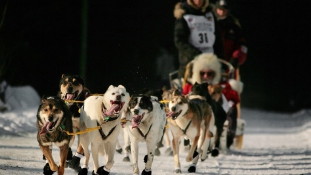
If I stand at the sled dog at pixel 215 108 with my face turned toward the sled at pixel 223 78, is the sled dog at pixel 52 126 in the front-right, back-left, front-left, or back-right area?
back-left

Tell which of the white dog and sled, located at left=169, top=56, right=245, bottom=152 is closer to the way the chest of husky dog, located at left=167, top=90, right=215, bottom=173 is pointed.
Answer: the white dog

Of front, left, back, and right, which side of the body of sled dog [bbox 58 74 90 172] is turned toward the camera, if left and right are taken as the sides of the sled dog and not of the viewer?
front

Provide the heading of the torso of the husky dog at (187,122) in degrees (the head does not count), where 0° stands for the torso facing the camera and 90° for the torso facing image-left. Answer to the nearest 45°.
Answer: approximately 45°

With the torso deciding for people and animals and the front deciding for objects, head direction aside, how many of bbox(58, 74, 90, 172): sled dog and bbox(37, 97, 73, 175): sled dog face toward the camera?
2

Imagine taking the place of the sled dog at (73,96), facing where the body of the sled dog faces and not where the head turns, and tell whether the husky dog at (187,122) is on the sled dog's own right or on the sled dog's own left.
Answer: on the sled dog's own left

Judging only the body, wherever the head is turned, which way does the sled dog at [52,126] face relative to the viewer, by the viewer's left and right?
facing the viewer

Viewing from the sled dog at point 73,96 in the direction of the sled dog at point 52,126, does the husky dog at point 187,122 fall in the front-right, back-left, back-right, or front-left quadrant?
back-left

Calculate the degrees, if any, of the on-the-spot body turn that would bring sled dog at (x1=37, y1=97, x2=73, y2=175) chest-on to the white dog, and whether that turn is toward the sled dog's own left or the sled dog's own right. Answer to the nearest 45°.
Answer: approximately 135° to the sled dog's own left

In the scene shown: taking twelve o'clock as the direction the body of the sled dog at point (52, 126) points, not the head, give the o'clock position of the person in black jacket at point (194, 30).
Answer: The person in black jacket is roughly at 7 o'clock from the sled dog.

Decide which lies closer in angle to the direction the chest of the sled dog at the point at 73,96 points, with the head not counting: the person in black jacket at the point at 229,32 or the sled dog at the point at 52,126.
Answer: the sled dog
